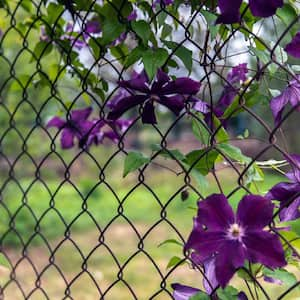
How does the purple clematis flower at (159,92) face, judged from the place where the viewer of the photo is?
facing the viewer

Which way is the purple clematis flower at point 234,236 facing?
toward the camera

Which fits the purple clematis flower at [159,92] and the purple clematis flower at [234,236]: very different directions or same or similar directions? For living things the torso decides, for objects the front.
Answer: same or similar directions
